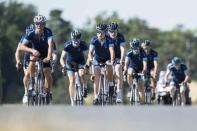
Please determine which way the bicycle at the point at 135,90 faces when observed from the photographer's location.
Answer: facing the viewer

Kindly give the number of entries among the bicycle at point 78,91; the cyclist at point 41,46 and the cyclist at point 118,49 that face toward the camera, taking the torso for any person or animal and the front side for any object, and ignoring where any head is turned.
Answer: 3

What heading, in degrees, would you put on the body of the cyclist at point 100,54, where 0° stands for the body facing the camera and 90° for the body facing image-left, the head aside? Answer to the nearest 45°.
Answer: approximately 0°

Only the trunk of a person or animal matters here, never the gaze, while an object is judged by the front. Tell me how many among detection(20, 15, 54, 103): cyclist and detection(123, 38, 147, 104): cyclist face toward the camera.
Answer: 2

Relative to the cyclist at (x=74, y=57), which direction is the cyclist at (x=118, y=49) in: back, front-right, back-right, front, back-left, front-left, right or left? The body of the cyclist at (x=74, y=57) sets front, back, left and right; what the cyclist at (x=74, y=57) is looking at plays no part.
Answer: left

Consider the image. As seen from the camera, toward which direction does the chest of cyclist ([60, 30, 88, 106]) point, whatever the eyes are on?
toward the camera

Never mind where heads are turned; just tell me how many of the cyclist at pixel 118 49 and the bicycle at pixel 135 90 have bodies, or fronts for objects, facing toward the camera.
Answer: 2
